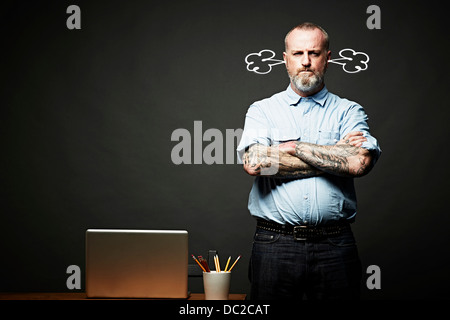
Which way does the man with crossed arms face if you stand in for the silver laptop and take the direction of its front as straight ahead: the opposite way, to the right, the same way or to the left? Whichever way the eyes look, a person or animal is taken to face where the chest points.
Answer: the opposite way

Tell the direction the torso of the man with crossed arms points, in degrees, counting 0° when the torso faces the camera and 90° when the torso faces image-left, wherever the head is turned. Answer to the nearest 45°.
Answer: approximately 0°

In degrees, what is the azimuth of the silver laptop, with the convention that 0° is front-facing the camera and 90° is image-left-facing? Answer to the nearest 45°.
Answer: approximately 180°

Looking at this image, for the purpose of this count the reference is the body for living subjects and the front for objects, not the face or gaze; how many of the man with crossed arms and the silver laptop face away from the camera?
1

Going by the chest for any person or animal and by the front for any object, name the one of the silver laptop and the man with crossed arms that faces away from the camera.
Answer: the silver laptop

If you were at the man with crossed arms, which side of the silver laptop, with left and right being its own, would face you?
right

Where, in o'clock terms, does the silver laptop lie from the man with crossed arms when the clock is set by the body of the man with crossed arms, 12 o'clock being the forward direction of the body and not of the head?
The silver laptop is roughly at 2 o'clock from the man with crossed arms.
